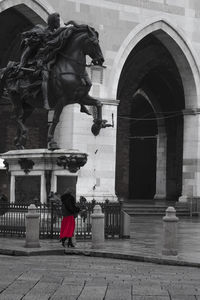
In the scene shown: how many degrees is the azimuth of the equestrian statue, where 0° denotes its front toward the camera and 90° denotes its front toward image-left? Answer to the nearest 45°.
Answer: approximately 315°

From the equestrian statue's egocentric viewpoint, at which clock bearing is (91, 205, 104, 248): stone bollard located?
The stone bollard is roughly at 1 o'clock from the equestrian statue.
